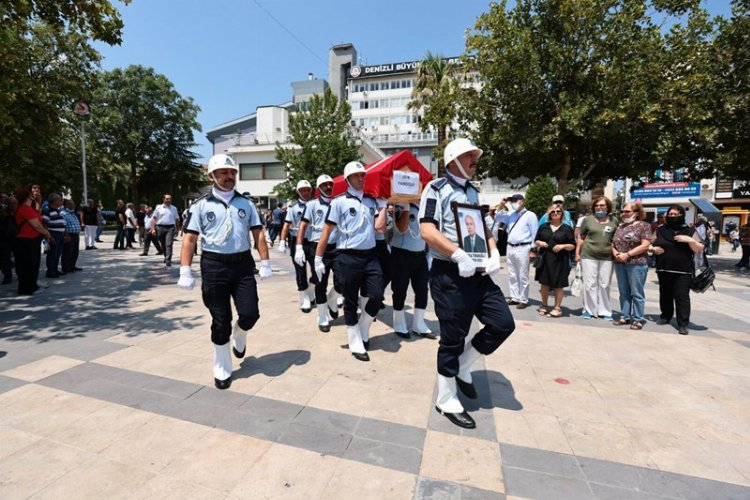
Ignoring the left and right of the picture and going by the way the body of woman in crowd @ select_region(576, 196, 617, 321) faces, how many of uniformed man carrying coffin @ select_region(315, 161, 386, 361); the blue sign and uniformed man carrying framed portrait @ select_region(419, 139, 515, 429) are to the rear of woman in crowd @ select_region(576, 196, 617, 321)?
1

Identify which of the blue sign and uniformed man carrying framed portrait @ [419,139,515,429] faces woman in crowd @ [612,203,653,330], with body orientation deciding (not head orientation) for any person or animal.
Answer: the blue sign

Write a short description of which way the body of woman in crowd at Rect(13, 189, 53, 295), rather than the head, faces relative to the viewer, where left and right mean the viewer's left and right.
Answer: facing to the right of the viewer

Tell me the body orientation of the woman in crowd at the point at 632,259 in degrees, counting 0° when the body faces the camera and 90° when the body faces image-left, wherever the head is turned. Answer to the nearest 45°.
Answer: approximately 45°

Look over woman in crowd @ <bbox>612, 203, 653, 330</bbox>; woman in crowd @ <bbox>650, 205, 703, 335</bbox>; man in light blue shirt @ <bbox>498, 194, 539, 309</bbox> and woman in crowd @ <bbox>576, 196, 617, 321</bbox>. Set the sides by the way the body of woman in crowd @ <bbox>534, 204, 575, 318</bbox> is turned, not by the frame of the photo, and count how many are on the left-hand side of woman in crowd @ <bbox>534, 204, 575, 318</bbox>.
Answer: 3

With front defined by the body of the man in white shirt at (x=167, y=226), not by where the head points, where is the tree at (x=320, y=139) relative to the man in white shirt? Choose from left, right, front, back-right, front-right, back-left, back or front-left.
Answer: back-left

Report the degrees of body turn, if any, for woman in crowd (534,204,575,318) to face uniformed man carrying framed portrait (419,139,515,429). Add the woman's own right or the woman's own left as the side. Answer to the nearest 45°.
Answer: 0° — they already face them

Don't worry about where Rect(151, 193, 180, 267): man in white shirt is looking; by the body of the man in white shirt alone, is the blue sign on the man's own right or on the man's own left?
on the man's own left

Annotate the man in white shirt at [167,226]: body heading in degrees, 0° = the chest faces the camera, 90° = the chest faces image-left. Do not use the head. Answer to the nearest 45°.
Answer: approximately 0°

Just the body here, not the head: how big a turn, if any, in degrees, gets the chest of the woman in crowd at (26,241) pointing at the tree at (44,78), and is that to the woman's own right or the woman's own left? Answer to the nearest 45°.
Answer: approximately 90° to the woman's own left

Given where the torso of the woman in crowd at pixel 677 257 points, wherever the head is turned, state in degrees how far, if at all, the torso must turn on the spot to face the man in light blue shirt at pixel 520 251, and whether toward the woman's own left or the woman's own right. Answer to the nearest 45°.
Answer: approximately 45° to the woman's own right

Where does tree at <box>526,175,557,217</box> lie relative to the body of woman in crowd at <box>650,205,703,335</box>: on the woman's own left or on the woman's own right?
on the woman's own right

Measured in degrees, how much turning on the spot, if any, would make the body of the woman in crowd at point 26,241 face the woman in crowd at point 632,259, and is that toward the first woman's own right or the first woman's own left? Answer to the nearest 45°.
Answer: approximately 45° to the first woman's own right
